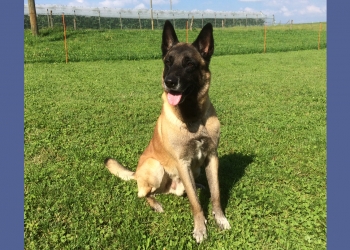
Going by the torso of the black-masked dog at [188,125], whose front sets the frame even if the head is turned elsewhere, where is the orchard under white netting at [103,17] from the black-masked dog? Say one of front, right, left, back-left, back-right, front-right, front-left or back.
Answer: back-left
